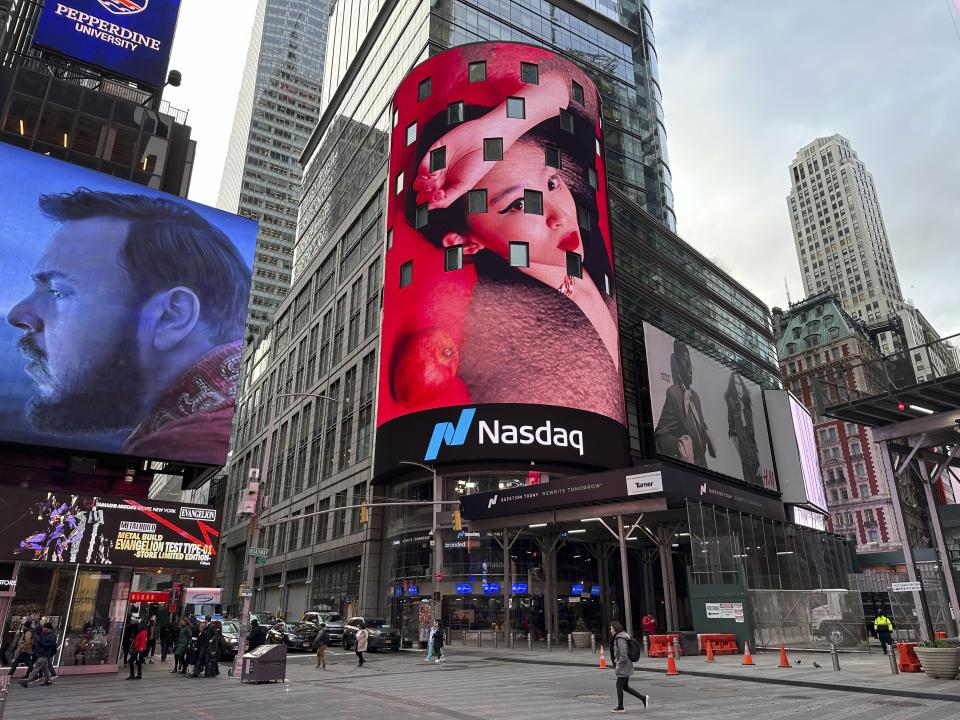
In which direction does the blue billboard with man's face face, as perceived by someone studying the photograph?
facing the viewer and to the right of the viewer

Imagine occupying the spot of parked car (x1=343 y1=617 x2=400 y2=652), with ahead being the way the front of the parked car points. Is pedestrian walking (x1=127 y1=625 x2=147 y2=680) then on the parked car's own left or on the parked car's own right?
on the parked car's own right

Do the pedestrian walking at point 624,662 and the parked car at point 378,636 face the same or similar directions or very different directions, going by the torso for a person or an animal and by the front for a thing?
very different directions
